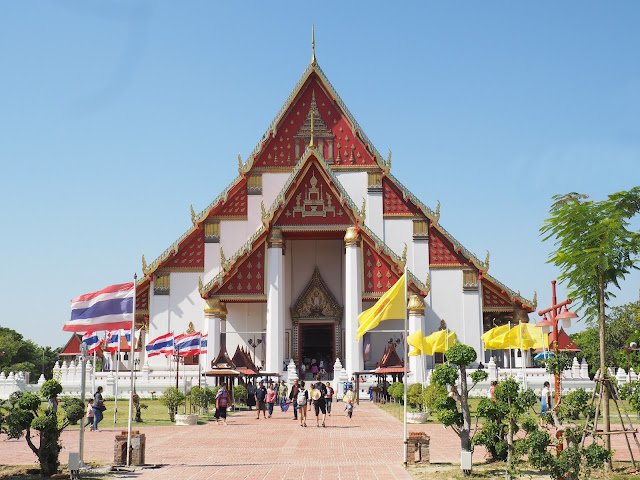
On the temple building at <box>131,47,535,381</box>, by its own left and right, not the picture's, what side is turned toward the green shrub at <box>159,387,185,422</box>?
front

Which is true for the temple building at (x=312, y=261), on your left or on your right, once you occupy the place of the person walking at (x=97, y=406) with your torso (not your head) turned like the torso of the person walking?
on your left

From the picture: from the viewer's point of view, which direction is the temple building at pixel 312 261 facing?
toward the camera

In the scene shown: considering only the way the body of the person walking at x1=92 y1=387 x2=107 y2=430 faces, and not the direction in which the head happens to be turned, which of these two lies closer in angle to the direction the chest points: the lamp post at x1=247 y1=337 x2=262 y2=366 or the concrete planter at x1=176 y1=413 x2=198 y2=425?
the concrete planter

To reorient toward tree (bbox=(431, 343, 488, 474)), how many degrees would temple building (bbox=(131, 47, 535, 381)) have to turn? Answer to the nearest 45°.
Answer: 0° — it already faces it

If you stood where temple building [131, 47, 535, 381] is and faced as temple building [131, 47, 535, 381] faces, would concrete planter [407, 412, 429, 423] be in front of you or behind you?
in front
